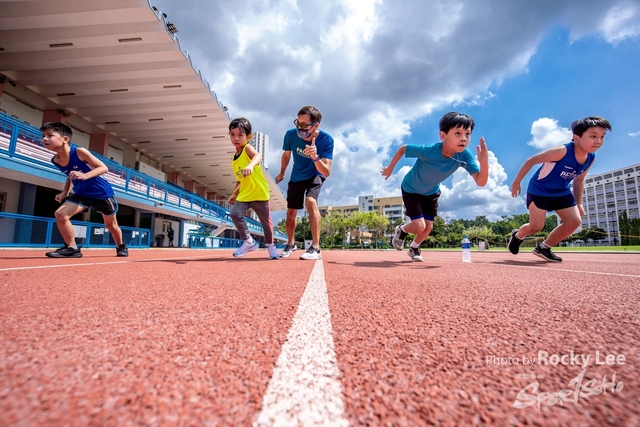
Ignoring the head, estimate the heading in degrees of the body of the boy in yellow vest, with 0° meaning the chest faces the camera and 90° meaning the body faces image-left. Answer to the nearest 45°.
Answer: approximately 45°

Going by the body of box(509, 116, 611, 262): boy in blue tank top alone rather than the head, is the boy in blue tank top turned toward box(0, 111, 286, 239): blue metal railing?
no

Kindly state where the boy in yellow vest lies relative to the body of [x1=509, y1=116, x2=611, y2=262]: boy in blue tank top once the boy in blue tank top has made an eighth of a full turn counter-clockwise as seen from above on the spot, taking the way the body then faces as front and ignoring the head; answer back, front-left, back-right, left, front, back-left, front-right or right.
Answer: back-right

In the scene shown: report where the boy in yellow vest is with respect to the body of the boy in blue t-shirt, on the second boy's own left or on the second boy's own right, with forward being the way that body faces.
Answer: on the second boy's own right

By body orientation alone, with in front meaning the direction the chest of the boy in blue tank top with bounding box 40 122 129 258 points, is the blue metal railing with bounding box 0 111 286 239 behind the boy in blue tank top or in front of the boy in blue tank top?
behind

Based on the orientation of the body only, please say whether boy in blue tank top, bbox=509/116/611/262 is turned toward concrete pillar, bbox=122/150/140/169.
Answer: no

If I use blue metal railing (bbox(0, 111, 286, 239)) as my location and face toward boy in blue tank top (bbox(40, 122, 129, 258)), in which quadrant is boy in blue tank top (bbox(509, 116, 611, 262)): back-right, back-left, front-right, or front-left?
front-left

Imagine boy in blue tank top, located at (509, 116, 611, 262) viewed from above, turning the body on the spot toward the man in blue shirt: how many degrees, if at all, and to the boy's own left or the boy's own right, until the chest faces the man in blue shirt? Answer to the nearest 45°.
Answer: approximately 90° to the boy's own right

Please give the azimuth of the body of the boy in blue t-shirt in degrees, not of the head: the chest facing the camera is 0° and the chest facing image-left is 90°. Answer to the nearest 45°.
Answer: approximately 315°

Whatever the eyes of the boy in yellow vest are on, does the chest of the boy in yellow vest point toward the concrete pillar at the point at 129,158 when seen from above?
no

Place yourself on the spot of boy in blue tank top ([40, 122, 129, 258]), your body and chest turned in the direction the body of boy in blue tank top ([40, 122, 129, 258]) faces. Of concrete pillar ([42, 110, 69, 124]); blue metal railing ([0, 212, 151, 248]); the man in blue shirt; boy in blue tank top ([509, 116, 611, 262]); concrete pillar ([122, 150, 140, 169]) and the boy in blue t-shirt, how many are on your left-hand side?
3

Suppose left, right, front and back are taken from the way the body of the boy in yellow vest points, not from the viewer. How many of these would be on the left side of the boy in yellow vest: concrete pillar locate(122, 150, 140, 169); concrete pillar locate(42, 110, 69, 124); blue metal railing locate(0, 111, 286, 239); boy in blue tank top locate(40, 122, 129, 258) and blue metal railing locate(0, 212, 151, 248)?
0

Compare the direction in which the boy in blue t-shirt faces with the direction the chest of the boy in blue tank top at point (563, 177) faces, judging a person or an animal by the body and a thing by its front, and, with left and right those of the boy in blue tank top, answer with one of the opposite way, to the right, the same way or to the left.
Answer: the same way

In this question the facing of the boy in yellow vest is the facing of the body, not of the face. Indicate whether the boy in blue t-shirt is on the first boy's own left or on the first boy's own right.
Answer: on the first boy's own left
